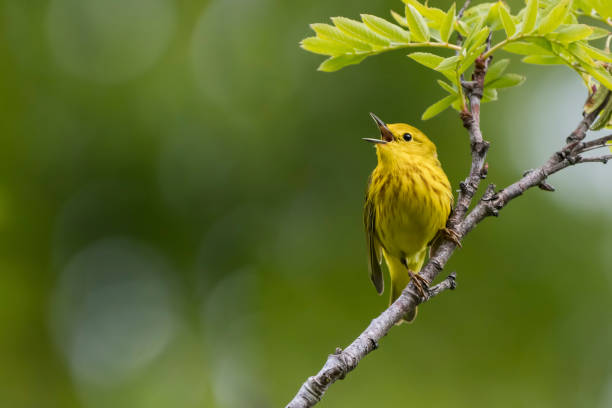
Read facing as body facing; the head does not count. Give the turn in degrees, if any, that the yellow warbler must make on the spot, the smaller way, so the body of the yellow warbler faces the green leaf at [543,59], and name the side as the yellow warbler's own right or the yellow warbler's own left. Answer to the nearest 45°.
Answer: approximately 45° to the yellow warbler's own left

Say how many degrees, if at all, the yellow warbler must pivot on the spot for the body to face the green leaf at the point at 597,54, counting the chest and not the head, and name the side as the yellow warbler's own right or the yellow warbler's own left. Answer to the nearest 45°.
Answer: approximately 45° to the yellow warbler's own left

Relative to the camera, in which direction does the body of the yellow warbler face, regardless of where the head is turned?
toward the camera
